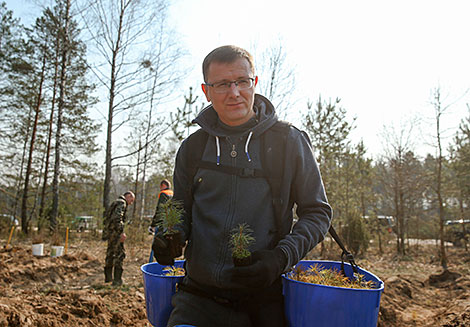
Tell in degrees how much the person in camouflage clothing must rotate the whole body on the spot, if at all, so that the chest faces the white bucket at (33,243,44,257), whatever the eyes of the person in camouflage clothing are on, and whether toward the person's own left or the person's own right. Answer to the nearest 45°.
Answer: approximately 135° to the person's own left

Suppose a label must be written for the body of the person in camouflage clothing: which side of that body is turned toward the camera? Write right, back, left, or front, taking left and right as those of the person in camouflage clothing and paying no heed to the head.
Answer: right

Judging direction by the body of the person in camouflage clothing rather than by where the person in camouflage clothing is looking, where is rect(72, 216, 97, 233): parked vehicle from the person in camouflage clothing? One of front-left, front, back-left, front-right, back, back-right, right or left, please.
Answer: left

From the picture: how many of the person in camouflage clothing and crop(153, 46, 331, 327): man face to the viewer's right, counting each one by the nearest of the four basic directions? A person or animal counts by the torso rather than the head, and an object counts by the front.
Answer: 1

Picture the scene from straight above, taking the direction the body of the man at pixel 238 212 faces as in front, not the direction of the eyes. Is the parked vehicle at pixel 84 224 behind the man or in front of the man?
behind

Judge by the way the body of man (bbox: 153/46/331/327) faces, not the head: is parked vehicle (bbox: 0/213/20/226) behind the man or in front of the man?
behind

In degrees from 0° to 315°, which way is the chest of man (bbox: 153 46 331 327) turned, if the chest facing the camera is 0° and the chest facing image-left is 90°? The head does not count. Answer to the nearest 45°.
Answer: approximately 0°

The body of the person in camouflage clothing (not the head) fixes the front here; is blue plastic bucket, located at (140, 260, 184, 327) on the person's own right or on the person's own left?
on the person's own right
